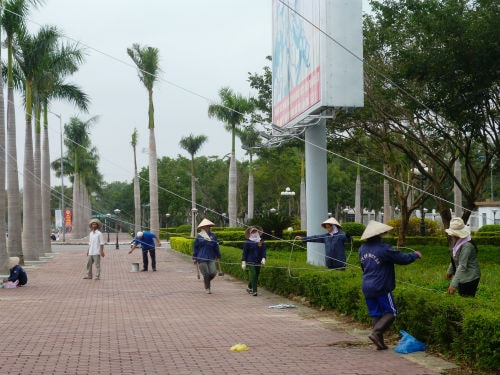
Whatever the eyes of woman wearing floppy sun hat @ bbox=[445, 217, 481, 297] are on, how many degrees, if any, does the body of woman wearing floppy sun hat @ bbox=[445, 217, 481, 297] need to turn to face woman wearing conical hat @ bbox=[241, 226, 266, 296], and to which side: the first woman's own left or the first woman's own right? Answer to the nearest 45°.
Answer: approximately 45° to the first woman's own right

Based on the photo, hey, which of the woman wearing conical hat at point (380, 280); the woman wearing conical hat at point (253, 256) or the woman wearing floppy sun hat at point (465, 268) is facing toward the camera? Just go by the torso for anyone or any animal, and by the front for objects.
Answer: the woman wearing conical hat at point (253, 256)

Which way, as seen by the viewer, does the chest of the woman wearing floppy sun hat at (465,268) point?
to the viewer's left

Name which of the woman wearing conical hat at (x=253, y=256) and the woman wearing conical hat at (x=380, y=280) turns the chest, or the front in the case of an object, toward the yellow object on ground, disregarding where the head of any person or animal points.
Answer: the woman wearing conical hat at (x=253, y=256)

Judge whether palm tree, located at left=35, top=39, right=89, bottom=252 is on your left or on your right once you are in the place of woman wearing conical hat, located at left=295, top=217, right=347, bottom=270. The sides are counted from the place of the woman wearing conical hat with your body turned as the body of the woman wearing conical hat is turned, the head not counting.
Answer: on your right

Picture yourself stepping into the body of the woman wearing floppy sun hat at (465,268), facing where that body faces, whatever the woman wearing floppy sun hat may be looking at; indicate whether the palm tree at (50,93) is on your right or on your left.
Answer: on your right

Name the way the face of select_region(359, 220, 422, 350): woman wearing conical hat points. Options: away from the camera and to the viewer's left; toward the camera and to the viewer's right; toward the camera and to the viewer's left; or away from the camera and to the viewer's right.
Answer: away from the camera and to the viewer's right

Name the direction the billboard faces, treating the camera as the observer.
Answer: facing the viewer and to the left of the viewer

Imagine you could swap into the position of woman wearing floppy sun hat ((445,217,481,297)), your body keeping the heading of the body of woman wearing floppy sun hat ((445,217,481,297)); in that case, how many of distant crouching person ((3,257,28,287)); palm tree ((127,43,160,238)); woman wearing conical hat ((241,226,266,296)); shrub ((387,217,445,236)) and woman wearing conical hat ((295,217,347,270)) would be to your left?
0

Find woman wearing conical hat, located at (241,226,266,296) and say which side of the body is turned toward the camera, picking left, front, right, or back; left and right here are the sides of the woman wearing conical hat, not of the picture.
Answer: front

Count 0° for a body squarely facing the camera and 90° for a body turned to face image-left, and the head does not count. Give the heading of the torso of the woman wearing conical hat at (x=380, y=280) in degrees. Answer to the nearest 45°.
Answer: approximately 225°

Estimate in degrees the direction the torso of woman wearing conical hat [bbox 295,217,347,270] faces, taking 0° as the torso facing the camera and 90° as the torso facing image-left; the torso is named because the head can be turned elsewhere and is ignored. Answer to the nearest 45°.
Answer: approximately 45°

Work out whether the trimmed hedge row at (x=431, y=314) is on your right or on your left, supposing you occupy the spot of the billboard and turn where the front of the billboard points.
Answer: on your left

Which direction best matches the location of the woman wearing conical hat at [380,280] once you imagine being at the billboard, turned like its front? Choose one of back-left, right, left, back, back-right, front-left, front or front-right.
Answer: front-left

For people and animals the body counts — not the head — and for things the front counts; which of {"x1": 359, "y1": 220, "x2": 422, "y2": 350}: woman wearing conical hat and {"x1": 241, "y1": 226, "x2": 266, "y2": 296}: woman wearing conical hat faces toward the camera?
{"x1": 241, "y1": 226, "x2": 266, "y2": 296}: woman wearing conical hat

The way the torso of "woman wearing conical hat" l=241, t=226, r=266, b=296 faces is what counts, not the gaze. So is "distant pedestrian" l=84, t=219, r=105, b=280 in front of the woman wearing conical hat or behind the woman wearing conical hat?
behind

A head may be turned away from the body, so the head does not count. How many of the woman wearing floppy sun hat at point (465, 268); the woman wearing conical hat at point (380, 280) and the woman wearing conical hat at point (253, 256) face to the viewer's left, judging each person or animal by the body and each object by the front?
1

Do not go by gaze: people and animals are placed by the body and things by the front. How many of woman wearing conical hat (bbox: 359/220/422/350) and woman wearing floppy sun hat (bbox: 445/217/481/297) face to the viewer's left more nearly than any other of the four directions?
1
